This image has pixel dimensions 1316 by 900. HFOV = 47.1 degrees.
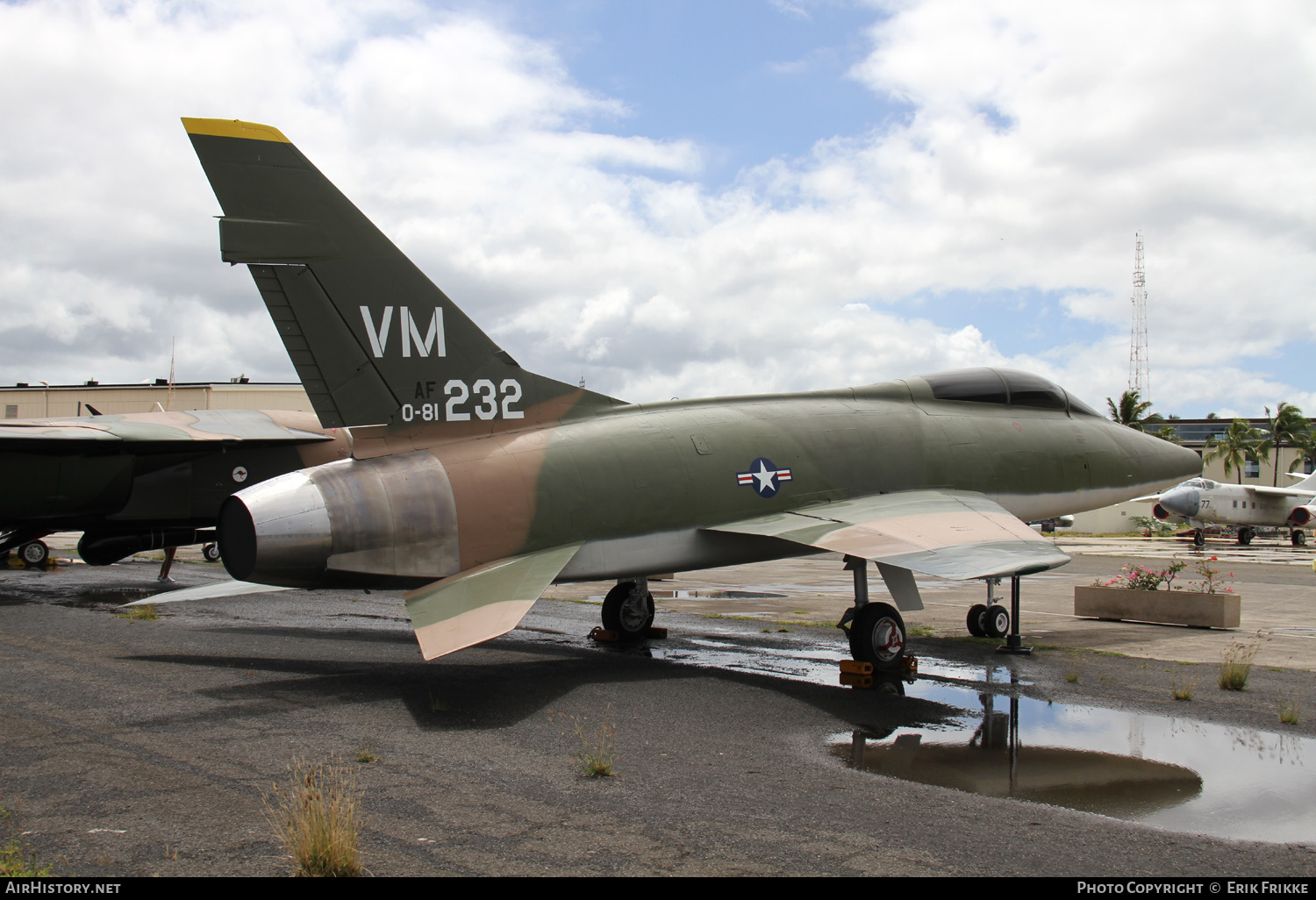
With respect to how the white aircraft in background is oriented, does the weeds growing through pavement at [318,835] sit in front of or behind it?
in front

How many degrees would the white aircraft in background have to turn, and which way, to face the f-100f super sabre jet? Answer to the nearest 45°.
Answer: approximately 45° to its left

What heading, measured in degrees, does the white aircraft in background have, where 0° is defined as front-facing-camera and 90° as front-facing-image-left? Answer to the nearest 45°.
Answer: approximately 45°

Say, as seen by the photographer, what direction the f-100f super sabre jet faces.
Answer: facing away from the viewer and to the right of the viewer

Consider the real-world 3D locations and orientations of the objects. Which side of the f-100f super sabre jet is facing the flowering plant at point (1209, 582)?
front

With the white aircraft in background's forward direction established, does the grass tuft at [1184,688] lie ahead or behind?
ahead

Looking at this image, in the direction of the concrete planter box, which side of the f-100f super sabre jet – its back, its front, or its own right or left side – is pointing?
front
